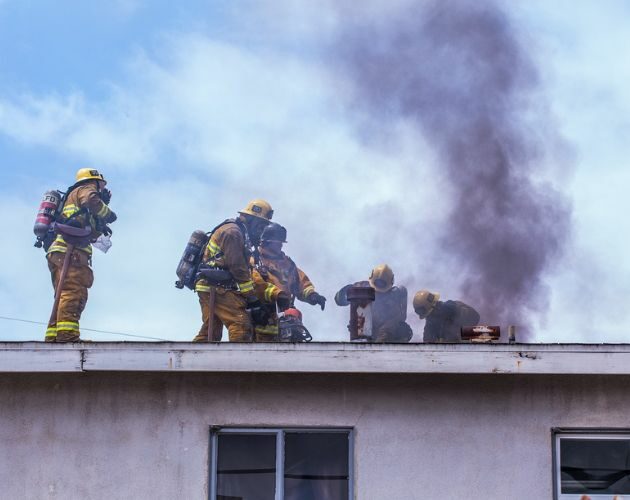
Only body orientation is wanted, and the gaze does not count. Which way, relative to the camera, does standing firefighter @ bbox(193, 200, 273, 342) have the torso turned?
to the viewer's right

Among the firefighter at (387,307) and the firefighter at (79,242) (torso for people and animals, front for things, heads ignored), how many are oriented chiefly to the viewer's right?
1

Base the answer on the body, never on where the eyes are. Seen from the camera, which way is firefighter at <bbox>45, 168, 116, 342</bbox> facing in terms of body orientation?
to the viewer's right

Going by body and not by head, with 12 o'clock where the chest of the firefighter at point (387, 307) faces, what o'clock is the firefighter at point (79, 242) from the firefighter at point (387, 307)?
the firefighter at point (79, 242) is roughly at 3 o'clock from the firefighter at point (387, 307).

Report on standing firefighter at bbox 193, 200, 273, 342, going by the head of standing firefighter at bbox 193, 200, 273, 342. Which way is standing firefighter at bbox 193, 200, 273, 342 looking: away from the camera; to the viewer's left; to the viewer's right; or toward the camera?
to the viewer's right

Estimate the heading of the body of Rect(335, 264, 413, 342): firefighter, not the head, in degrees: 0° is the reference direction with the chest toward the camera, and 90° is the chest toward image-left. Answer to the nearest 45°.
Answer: approximately 45°

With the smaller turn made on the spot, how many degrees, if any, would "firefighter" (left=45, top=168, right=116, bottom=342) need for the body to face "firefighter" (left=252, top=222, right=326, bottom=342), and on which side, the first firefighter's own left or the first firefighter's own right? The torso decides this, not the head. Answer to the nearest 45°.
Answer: approximately 45° to the first firefighter's own left

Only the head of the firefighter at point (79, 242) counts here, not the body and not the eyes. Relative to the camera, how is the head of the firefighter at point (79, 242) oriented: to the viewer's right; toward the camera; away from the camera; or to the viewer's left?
to the viewer's right

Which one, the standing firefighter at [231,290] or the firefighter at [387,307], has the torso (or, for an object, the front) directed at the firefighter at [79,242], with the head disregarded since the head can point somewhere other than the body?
the firefighter at [387,307]

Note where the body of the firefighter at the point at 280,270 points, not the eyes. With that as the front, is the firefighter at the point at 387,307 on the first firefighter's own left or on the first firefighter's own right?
on the first firefighter's own left

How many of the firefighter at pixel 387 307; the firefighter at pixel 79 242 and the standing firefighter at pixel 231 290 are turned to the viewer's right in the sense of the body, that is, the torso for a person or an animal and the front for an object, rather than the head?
2
